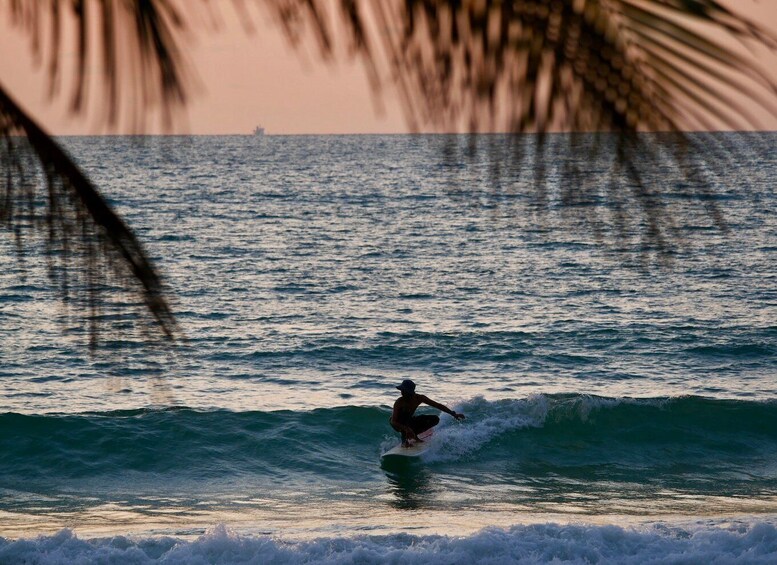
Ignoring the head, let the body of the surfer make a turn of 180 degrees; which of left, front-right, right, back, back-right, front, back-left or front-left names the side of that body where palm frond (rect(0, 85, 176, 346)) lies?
back-left

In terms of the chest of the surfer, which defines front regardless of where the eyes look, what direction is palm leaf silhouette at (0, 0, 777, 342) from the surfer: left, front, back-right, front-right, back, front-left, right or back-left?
front-right

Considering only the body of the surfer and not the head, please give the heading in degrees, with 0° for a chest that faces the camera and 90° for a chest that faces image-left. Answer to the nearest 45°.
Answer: approximately 315°
